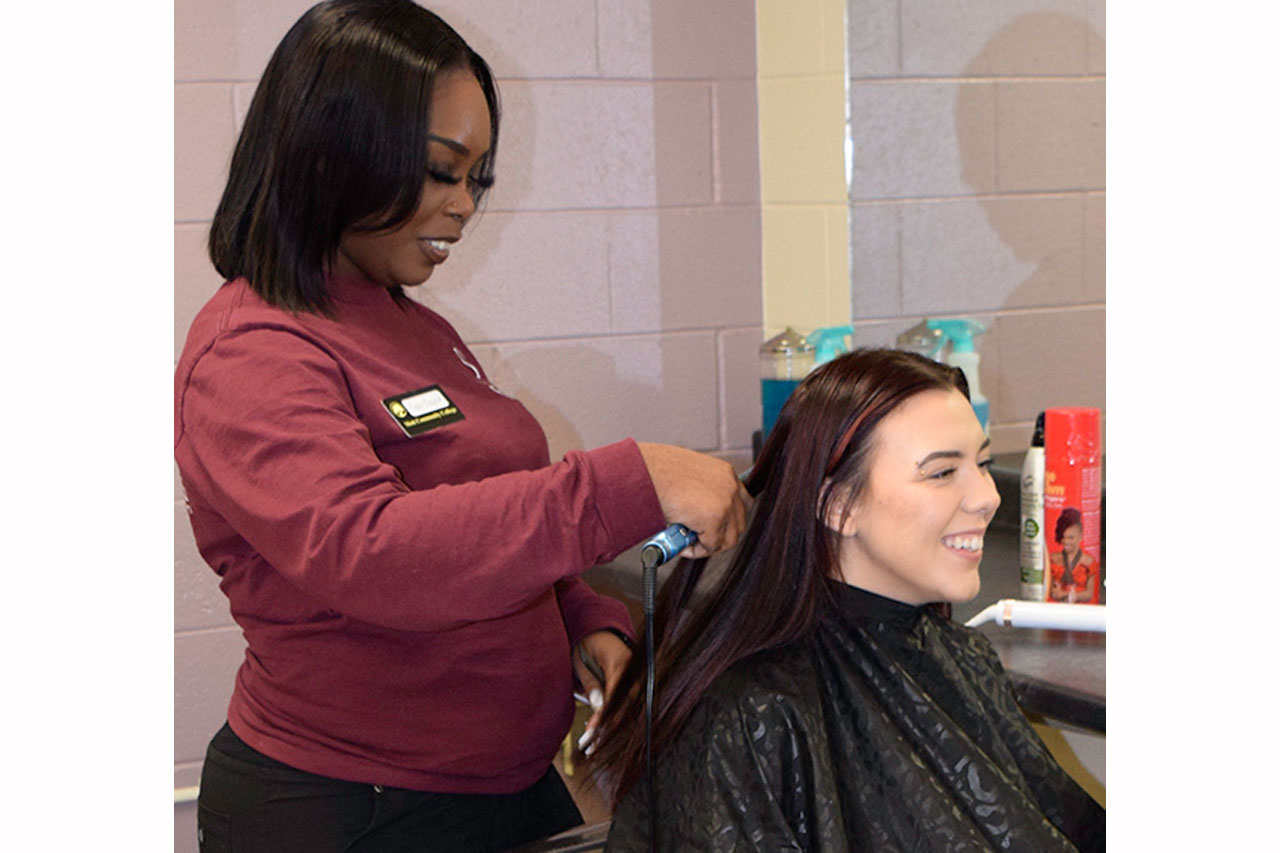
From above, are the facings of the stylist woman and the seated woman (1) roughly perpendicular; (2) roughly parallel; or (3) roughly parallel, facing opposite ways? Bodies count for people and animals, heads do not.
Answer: roughly parallel

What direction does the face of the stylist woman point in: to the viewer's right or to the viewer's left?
to the viewer's right

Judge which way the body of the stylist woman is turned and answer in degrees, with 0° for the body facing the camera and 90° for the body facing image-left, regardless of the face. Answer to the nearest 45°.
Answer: approximately 315°

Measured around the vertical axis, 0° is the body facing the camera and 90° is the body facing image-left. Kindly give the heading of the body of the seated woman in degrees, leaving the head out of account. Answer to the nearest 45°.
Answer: approximately 315°

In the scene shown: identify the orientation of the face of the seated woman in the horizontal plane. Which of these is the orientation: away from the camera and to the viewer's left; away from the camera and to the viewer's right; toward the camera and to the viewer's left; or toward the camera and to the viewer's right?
toward the camera and to the viewer's right

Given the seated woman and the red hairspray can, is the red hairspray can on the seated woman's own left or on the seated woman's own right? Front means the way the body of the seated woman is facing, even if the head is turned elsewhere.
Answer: on the seated woman's own left

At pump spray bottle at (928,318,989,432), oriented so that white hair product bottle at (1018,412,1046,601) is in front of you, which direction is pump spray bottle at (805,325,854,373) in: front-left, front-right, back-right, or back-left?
back-right

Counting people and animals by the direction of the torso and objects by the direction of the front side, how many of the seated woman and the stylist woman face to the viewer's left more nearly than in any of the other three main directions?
0

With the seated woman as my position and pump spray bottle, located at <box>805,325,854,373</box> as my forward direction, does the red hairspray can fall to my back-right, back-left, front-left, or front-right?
front-right

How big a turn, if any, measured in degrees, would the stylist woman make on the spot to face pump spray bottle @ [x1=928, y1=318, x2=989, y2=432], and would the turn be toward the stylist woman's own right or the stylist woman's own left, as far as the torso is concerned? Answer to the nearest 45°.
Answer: approximately 90° to the stylist woman's own left
